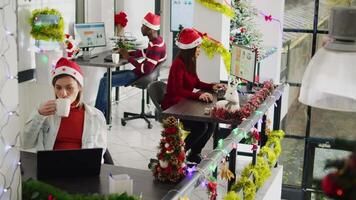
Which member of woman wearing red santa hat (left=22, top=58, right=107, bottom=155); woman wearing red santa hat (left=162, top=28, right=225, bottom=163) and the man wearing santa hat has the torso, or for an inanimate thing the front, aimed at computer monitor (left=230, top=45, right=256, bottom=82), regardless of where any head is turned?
woman wearing red santa hat (left=162, top=28, right=225, bottom=163)

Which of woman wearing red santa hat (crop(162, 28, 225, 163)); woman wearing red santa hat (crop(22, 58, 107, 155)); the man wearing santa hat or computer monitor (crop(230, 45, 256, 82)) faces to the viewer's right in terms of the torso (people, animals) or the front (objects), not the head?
woman wearing red santa hat (crop(162, 28, 225, 163))

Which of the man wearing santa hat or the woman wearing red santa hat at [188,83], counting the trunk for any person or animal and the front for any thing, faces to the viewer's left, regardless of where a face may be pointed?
the man wearing santa hat

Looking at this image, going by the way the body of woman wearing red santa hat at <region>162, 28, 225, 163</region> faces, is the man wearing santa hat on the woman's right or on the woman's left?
on the woman's left

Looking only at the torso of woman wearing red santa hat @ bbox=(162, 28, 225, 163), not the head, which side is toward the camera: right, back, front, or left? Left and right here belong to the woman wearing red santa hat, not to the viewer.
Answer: right

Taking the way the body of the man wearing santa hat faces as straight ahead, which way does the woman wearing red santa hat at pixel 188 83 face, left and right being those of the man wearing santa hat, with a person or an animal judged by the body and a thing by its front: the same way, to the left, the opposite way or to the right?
the opposite way

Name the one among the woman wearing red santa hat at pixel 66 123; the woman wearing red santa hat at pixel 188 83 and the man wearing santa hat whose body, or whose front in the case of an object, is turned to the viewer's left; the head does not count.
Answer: the man wearing santa hat

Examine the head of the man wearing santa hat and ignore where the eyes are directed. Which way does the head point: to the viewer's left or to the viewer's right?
to the viewer's left

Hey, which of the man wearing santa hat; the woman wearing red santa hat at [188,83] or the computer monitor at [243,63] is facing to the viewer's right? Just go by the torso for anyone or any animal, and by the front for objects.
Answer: the woman wearing red santa hat

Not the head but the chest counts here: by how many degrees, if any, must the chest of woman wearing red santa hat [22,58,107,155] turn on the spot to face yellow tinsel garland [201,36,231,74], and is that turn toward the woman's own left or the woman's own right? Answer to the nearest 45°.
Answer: approximately 135° to the woman's own left

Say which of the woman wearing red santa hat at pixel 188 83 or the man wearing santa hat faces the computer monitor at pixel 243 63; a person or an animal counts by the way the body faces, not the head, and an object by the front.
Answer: the woman wearing red santa hat

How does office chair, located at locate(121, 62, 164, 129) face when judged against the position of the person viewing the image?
facing to the left of the viewer

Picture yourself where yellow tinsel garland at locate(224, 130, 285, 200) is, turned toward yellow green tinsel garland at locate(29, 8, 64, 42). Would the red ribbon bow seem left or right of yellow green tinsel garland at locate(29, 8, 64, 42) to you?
right

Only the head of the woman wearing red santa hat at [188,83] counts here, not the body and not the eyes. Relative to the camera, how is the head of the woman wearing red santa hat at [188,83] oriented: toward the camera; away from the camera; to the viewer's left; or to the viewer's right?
to the viewer's right
